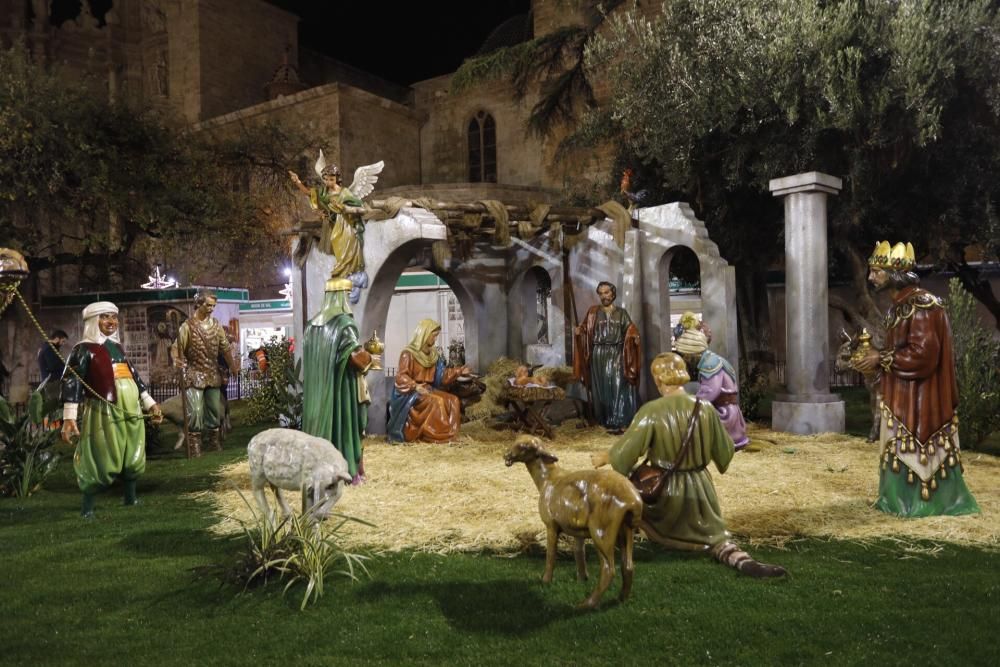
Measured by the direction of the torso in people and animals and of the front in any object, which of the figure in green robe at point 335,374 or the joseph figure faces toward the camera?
the joseph figure

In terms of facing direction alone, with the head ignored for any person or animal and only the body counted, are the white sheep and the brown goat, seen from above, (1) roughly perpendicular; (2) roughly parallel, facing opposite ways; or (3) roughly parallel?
roughly parallel, facing opposite ways

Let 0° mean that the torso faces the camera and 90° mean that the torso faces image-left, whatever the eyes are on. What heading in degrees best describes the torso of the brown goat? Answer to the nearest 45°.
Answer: approximately 135°

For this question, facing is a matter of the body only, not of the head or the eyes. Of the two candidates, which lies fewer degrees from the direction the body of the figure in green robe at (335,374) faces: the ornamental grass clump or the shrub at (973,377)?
the shrub

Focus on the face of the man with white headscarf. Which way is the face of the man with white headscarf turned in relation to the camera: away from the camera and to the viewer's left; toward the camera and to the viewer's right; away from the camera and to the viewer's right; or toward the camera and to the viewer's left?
toward the camera and to the viewer's right

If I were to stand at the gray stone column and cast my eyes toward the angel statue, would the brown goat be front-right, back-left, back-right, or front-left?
front-left

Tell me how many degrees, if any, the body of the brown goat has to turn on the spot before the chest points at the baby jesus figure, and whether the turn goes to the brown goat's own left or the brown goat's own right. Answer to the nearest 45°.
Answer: approximately 45° to the brown goat's own right

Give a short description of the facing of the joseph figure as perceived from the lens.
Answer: facing the viewer

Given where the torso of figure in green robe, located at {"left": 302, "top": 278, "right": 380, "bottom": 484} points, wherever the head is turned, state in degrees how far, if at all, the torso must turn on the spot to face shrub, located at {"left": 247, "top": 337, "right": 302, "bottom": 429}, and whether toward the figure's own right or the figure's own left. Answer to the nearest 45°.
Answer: approximately 45° to the figure's own left

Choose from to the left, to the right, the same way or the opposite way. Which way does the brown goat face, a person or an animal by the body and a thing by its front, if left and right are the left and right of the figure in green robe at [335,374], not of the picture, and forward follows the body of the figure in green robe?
to the left

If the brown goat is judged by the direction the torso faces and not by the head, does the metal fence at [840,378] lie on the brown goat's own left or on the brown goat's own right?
on the brown goat's own right

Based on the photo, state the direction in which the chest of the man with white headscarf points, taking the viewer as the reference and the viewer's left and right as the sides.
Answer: facing the viewer and to the right of the viewer

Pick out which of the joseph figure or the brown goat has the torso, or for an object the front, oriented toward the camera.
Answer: the joseph figure

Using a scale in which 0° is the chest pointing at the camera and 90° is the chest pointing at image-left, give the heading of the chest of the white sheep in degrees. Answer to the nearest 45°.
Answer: approximately 315°

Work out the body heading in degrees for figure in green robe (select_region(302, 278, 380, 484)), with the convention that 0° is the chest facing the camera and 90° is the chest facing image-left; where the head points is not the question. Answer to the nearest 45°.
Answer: approximately 225°

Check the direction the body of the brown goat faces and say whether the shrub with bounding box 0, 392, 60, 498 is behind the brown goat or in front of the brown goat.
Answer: in front

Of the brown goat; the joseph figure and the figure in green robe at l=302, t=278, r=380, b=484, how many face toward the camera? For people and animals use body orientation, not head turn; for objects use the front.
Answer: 1
